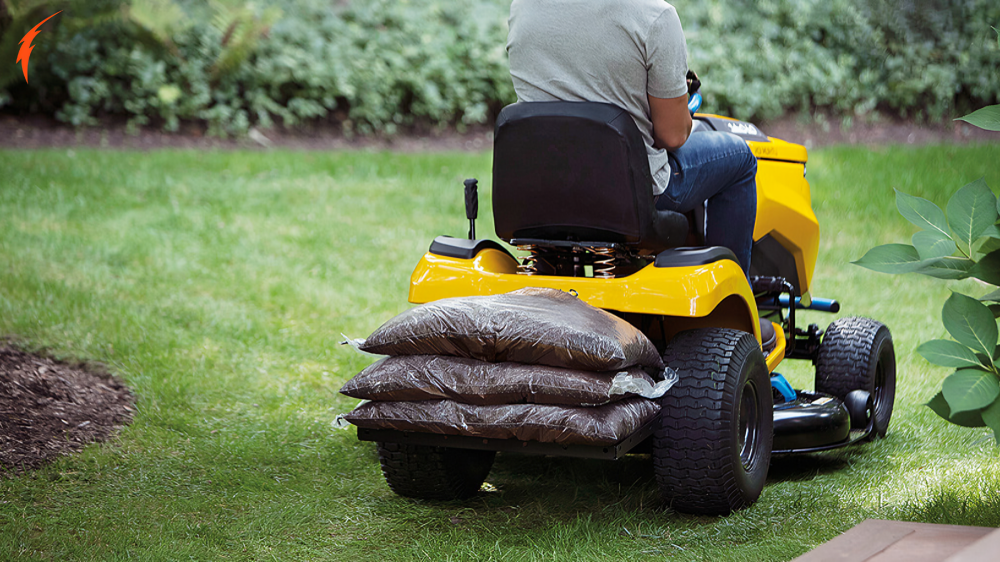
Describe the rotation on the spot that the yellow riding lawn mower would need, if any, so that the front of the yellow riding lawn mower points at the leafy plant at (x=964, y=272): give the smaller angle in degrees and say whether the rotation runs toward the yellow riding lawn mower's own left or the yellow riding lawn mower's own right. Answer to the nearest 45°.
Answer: approximately 45° to the yellow riding lawn mower's own right

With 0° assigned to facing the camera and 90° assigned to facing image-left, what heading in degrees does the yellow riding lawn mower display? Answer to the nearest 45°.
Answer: approximately 225°
